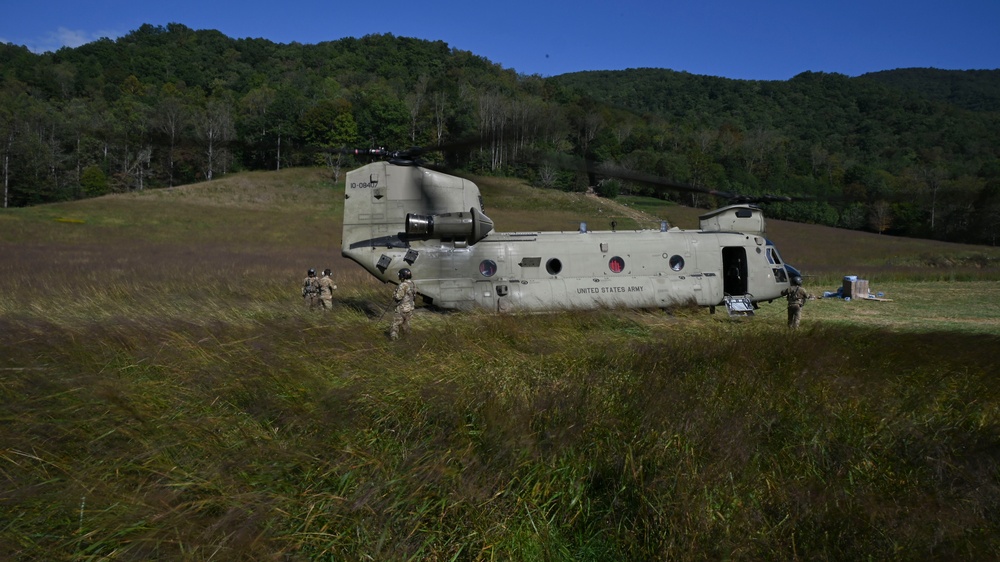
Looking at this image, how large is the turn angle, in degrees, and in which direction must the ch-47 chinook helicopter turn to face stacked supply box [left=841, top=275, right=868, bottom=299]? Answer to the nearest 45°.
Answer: approximately 45° to its left

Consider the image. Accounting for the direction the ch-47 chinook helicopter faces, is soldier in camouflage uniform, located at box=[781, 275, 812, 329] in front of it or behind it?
in front

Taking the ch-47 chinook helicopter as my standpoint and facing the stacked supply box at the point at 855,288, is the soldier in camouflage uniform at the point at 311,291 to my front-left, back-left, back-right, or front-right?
back-left

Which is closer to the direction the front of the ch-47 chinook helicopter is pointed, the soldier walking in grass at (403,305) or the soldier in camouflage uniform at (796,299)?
the soldier in camouflage uniform

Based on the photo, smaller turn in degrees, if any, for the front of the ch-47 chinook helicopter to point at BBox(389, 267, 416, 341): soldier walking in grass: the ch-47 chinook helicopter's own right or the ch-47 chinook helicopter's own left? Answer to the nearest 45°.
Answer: approximately 90° to the ch-47 chinook helicopter's own right

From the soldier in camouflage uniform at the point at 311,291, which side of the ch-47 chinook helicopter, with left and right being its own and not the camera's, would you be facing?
back

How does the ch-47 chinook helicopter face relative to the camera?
to the viewer's right

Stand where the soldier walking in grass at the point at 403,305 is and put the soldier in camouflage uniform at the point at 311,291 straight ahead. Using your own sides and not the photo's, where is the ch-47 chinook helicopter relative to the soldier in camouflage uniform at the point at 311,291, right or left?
right
